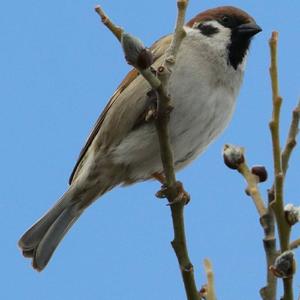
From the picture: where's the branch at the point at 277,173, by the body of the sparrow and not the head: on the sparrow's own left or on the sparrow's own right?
on the sparrow's own left

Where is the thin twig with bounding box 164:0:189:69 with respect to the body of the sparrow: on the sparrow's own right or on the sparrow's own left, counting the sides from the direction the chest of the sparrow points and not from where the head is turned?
on the sparrow's own right

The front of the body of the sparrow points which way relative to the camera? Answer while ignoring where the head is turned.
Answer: to the viewer's right
